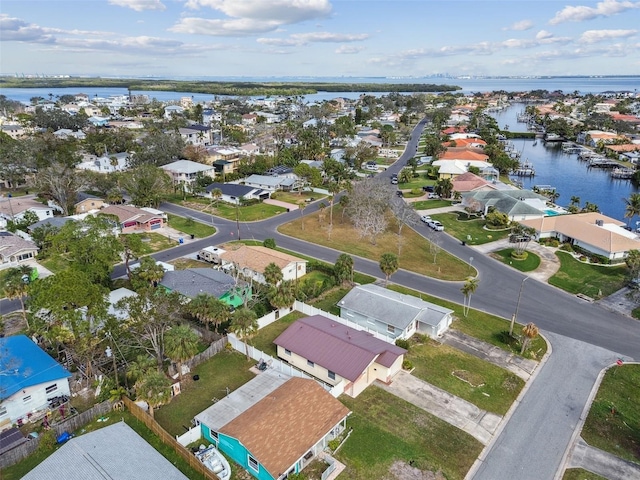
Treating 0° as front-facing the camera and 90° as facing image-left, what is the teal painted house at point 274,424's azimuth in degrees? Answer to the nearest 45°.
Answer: approximately 315°

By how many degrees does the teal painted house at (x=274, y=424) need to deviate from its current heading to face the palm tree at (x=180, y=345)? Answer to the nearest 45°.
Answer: approximately 180°

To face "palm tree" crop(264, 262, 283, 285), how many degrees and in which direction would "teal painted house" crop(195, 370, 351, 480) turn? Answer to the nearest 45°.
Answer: approximately 135° to its left

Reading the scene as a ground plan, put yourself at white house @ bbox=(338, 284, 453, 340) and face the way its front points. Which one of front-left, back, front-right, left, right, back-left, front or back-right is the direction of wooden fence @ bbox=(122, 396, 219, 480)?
right

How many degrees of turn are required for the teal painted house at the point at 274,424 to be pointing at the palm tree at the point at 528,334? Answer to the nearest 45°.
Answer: approximately 45° to its left

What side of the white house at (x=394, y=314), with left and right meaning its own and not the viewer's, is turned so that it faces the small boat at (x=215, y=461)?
right

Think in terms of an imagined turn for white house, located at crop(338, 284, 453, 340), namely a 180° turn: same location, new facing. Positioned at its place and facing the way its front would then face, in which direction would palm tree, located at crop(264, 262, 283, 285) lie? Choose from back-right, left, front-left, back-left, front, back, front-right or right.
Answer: front-left

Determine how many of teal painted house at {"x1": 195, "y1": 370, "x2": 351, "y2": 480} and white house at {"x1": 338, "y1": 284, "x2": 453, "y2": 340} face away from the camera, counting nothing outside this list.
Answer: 0

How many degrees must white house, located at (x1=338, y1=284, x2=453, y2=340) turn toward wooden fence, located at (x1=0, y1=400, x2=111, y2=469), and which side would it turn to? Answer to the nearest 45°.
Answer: approximately 90° to its right

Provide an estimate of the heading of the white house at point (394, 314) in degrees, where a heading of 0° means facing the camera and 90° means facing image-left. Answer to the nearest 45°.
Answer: approximately 315°
